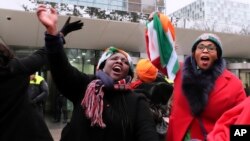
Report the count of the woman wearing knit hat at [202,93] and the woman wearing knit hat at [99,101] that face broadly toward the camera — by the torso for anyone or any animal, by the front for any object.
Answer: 2

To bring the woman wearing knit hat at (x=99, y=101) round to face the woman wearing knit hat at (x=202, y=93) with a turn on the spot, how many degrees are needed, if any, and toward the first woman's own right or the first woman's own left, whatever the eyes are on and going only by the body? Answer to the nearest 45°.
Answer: approximately 90° to the first woman's own left

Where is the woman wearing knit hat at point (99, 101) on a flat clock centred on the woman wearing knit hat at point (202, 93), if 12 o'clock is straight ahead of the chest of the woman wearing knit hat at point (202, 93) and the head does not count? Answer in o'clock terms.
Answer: the woman wearing knit hat at point (99, 101) is roughly at 2 o'clock from the woman wearing knit hat at point (202, 93).

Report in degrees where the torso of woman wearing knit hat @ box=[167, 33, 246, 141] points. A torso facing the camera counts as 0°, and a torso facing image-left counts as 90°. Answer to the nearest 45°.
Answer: approximately 0°

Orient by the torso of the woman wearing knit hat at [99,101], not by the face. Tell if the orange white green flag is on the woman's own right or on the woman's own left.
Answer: on the woman's own left
